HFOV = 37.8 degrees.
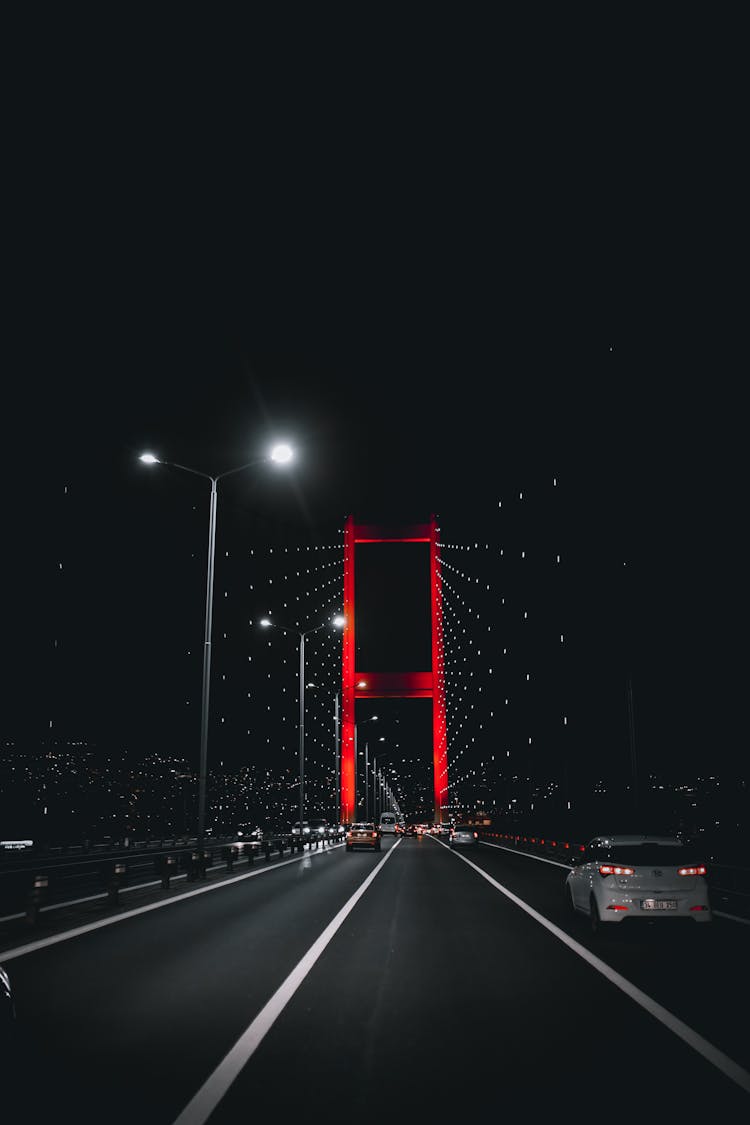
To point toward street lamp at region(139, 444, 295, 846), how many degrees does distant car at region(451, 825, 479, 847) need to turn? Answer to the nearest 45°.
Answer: approximately 180°

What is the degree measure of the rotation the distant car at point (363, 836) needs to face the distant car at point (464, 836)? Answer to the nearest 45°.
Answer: approximately 45° to its right

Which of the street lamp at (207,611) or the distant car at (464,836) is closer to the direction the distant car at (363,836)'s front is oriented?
the distant car

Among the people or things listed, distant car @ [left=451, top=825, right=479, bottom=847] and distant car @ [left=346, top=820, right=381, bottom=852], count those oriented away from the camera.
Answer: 2

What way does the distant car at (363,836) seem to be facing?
away from the camera

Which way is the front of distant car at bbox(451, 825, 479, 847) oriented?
away from the camera

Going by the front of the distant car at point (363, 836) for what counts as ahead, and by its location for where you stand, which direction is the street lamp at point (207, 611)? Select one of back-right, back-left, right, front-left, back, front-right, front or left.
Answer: back

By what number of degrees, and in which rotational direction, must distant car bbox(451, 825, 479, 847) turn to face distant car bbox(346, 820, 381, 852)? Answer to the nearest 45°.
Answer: approximately 135° to its left

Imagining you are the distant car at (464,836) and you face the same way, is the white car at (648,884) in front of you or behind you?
behind

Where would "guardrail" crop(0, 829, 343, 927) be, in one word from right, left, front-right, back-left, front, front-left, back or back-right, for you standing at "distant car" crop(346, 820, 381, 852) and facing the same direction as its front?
back
